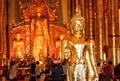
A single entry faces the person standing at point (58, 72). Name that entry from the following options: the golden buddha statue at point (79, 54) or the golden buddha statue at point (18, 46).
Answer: the golden buddha statue at point (18, 46)

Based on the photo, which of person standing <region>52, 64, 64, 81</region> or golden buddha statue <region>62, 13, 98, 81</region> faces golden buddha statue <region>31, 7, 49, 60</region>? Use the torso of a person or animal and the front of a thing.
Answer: the person standing

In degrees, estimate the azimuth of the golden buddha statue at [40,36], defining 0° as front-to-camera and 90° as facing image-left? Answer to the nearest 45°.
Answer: approximately 0°

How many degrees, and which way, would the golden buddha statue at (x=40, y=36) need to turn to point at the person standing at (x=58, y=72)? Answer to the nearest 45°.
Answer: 0° — it already faces them

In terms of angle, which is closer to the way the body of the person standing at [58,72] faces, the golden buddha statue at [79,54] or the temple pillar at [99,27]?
the temple pillar

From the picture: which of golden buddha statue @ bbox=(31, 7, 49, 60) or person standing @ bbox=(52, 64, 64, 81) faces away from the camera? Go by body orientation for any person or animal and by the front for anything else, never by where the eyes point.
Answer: the person standing

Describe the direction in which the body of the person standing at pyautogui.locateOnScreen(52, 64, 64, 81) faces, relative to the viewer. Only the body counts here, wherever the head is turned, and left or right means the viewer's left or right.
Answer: facing away from the viewer

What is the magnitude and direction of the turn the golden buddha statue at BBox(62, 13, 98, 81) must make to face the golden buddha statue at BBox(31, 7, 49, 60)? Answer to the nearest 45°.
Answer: approximately 180°

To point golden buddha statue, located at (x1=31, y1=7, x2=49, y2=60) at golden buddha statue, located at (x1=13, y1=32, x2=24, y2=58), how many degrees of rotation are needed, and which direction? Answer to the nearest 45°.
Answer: approximately 90° to its right

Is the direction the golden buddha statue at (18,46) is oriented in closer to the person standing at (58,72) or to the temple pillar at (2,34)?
the person standing
